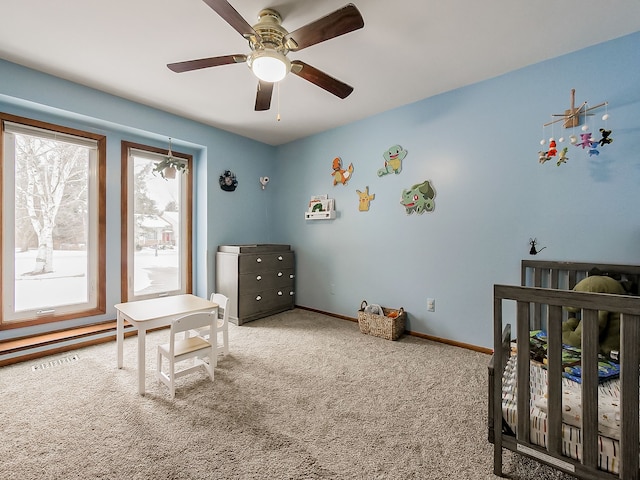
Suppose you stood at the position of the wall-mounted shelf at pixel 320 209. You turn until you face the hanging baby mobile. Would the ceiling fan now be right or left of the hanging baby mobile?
right

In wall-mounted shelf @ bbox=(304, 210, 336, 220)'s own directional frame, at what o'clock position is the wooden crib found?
The wooden crib is roughly at 10 o'clock from the wall-mounted shelf.

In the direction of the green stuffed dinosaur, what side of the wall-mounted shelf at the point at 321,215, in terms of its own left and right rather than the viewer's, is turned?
left

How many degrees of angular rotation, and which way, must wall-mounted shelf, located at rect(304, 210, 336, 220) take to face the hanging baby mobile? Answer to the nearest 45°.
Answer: approximately 90° to its left

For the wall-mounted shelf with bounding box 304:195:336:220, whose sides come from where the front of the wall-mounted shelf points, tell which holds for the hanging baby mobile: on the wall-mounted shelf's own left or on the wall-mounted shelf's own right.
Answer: on the wall-mounted shelf's own left

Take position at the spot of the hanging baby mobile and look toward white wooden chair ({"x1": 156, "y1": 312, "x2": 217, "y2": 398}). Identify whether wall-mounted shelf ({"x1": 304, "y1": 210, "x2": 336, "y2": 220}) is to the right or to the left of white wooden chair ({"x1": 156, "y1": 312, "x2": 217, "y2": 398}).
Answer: right

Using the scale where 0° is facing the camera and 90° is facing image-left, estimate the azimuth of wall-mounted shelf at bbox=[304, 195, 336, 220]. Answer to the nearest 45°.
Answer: approximately 45°

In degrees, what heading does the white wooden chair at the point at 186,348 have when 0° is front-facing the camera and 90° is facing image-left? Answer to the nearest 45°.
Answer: approximately 135°
